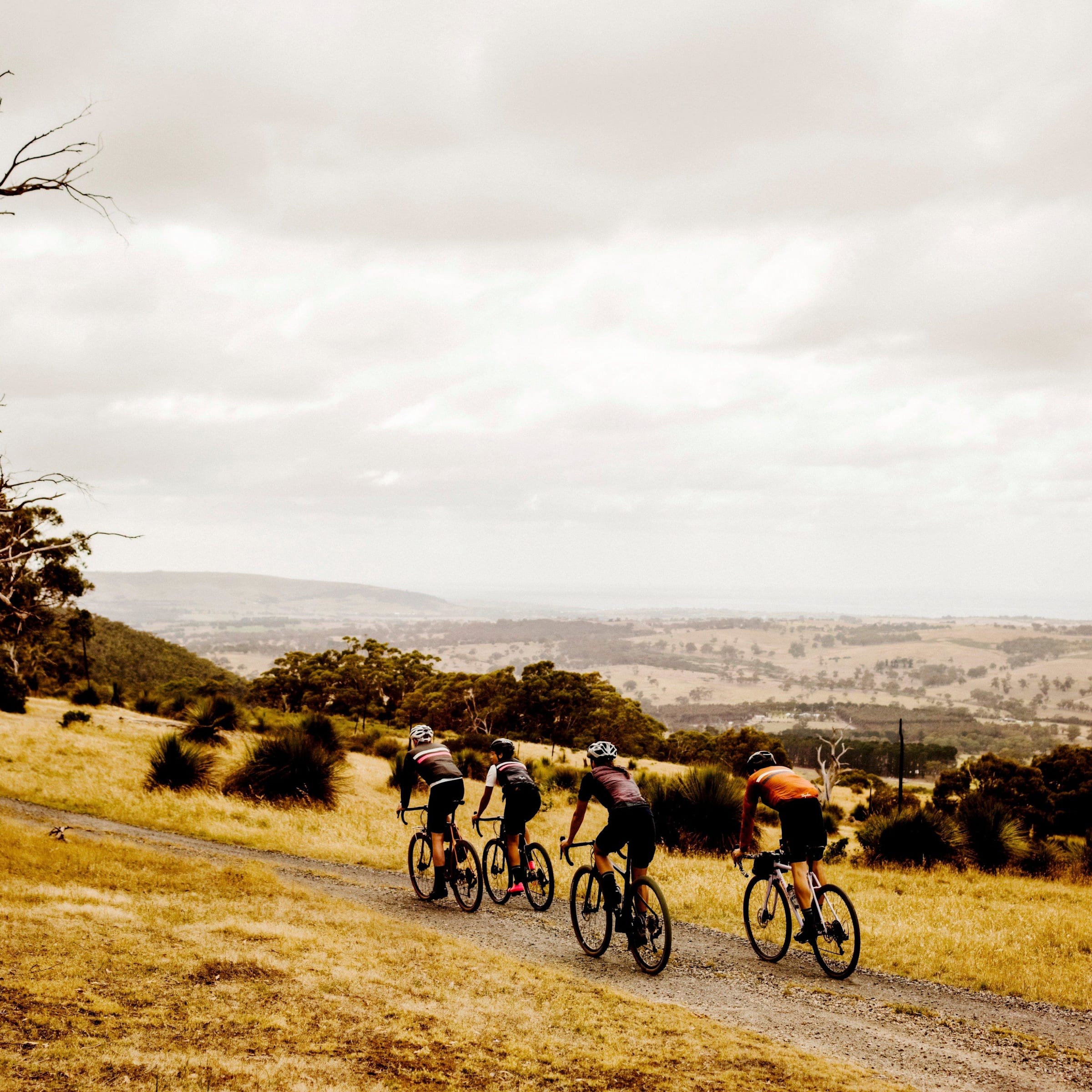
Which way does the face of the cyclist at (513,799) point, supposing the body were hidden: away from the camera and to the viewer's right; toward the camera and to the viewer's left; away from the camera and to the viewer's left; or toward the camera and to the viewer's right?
away from the camera and to the viewer's left

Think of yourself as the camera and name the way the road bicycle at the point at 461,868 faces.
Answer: facing away from the viewer and to the left of the viewer

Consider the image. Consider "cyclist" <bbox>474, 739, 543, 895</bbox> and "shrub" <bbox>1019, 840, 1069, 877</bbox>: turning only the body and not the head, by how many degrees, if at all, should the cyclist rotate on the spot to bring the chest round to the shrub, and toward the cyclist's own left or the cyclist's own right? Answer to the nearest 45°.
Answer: approximately 90° to the cyclist's own right

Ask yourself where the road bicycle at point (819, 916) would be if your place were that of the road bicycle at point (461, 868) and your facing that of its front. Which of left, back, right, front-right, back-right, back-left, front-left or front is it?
back

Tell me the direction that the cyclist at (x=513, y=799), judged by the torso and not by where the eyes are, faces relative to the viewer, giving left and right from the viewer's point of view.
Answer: facing away from the viewer and to the left of the viewer

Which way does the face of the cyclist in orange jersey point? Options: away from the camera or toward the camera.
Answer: away from the camera

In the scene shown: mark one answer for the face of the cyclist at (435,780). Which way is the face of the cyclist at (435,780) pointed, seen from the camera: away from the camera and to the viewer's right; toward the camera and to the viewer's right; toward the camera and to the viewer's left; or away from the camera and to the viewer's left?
away from the camera and to the viewer's left

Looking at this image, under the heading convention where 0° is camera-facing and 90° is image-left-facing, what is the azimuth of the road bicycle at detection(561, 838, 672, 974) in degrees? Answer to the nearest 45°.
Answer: approximately 135°

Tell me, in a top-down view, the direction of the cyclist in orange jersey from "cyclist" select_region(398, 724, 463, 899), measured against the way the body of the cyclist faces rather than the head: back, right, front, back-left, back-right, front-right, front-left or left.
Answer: back
